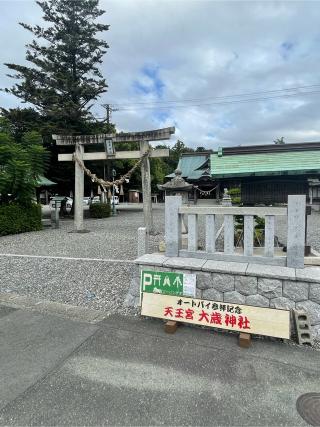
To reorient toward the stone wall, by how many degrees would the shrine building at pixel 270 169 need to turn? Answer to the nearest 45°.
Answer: approximately 45° to its left

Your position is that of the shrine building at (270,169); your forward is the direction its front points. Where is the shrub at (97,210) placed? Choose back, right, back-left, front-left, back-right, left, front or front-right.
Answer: right

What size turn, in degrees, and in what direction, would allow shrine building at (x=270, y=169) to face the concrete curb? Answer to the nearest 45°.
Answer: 0° — it already faces it

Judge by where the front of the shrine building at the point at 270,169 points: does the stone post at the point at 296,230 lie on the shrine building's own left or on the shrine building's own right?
on the shrine building's own left

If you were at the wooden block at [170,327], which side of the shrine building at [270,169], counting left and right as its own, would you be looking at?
front

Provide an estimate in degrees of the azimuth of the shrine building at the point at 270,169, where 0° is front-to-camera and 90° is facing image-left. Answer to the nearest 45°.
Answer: approximately 45°

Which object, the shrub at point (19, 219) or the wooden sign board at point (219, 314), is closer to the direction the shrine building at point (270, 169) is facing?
the wooden sign board

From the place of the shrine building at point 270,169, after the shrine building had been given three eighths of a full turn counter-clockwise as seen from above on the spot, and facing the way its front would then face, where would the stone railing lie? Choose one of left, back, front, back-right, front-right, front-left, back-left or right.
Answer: right

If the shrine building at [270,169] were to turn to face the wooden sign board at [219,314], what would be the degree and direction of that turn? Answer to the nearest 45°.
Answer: approximately 45° to its left
